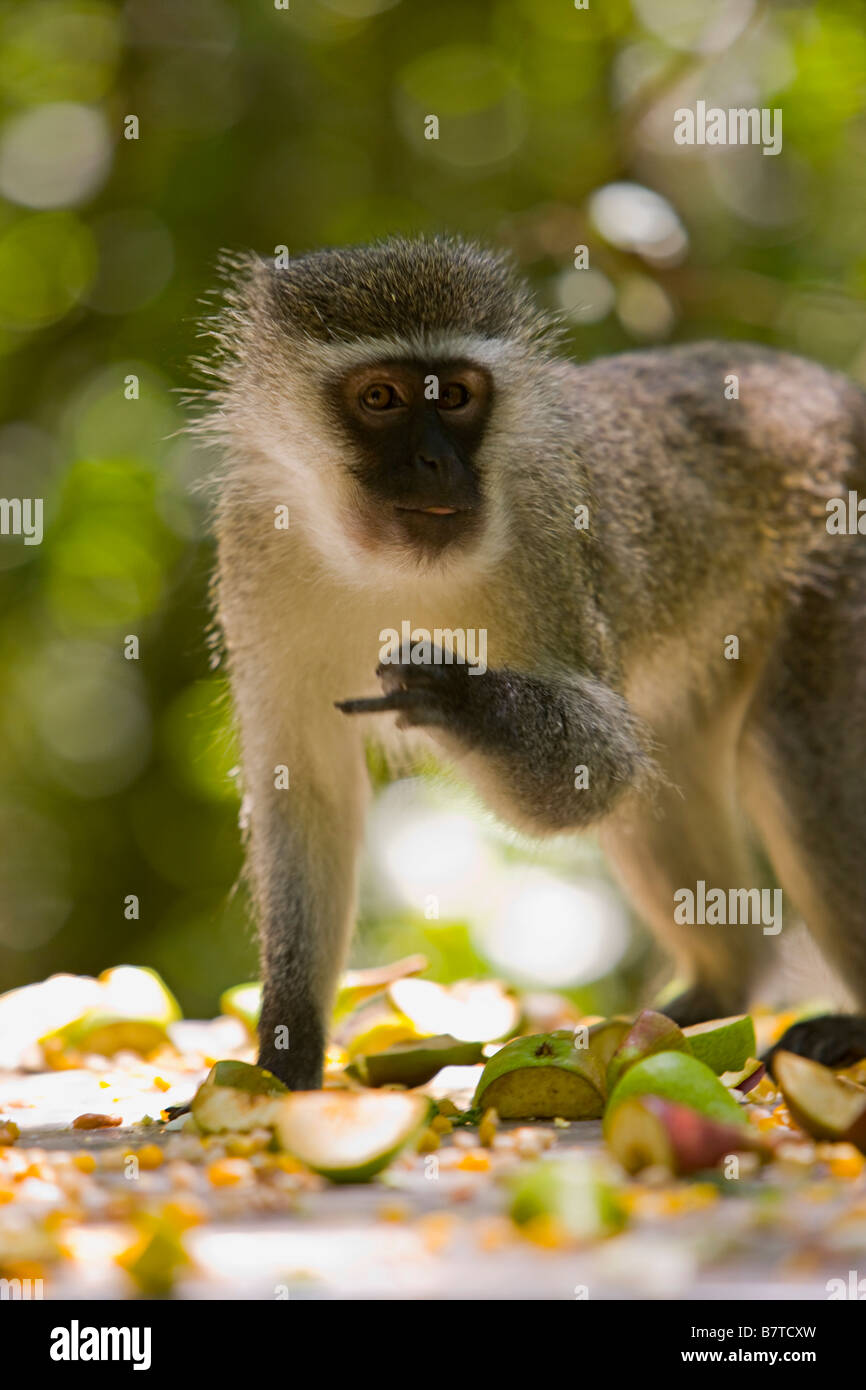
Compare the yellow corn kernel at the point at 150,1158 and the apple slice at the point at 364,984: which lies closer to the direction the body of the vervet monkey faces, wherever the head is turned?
the yellow corn kernel

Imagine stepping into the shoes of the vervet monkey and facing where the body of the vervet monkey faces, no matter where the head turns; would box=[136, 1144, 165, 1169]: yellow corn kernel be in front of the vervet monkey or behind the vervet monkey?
in front

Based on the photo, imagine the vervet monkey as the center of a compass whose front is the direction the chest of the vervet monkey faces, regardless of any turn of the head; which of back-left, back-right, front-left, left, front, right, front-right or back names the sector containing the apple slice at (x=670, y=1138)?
front-left

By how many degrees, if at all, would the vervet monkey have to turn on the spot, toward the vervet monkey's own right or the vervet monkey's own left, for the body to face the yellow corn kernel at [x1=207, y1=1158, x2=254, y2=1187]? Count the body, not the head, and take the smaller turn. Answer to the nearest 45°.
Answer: approximately 45° to the vervet monkey's own left

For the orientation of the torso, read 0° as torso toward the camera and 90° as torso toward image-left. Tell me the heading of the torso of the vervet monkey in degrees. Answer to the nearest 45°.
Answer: approximately 45°

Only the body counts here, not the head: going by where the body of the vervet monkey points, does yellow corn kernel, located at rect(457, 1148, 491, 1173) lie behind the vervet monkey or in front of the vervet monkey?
in front

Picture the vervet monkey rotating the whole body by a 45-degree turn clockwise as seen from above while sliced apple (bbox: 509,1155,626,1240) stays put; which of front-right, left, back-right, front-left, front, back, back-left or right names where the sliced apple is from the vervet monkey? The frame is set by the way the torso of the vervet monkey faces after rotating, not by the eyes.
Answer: left
